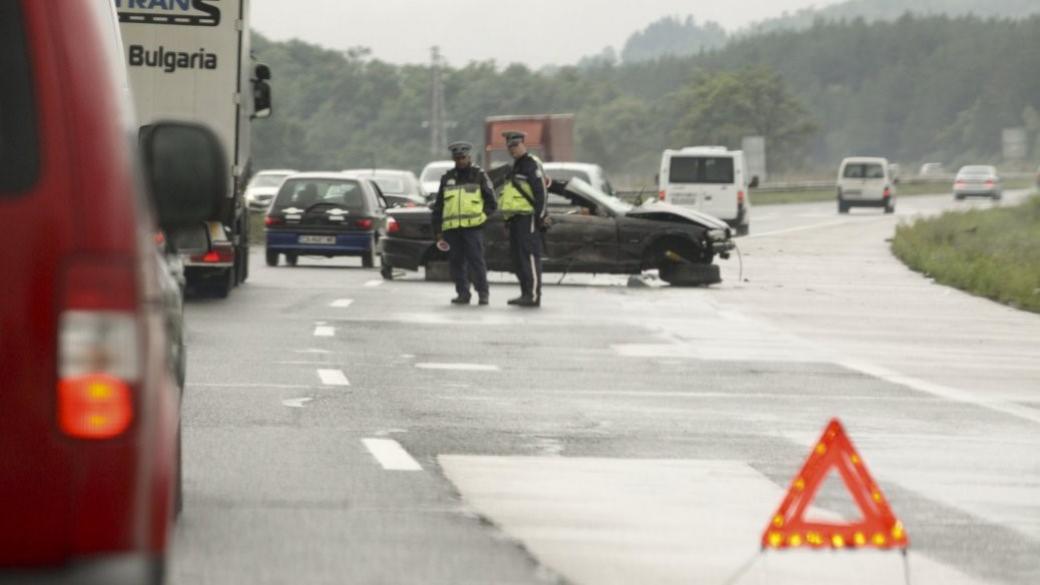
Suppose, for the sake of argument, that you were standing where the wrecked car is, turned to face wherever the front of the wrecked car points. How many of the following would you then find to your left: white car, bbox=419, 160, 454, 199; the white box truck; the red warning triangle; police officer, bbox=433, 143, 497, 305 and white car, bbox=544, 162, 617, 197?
2

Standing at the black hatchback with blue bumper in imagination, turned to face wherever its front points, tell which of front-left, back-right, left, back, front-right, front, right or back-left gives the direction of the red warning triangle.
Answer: back

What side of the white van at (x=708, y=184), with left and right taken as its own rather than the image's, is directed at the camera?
back

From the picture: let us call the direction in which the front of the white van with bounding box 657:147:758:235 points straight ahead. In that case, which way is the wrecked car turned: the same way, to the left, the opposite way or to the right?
to the right

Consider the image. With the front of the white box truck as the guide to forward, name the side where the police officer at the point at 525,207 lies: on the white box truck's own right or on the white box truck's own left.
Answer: on the white box truck's own right

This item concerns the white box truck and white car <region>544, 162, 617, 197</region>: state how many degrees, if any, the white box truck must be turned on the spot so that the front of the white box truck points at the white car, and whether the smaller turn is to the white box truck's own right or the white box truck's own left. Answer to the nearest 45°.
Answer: approximately 45° to the white box truck's own right

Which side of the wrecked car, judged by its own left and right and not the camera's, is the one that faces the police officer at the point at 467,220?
right

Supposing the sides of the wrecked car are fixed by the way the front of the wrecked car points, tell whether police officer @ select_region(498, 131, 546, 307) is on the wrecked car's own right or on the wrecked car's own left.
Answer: on the wrecked car's own right

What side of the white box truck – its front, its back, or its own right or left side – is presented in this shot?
back

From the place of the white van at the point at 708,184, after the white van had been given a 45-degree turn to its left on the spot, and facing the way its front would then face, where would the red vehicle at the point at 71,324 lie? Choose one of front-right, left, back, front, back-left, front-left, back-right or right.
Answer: back-left

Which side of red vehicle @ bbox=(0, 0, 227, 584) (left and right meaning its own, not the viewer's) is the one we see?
back

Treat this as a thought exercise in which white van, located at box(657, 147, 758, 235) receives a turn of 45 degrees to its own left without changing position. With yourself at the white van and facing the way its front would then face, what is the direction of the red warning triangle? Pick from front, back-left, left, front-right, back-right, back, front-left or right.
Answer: back-left

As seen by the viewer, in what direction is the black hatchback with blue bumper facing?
away from the camera

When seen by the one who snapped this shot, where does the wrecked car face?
facing to the right of the viewer
